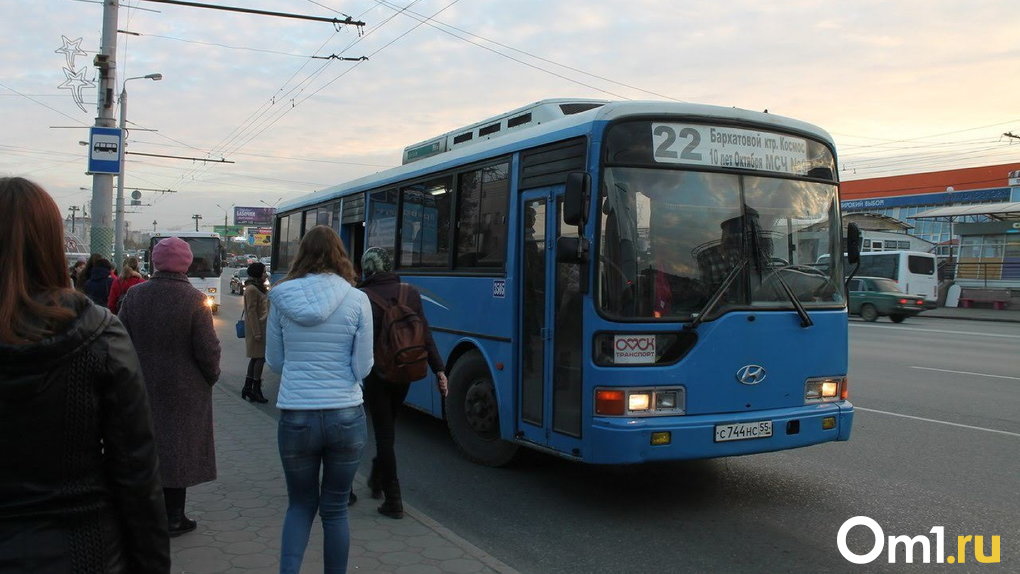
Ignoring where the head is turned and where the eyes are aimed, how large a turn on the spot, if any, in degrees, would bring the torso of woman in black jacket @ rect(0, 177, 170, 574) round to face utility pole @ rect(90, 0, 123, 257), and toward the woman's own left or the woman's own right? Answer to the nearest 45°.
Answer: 0° — they already face it

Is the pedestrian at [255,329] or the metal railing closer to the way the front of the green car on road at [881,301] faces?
the metal railing

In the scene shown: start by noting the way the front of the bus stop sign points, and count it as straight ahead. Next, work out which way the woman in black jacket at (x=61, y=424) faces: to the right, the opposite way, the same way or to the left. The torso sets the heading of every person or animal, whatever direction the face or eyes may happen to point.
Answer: the opposite way

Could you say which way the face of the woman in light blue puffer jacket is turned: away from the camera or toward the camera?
away from the camera

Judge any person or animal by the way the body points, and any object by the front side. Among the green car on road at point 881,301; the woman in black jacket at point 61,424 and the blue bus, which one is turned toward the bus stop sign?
the woman in black jacket

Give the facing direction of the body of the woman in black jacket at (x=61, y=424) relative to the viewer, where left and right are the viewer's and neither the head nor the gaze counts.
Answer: facing away from the viewer

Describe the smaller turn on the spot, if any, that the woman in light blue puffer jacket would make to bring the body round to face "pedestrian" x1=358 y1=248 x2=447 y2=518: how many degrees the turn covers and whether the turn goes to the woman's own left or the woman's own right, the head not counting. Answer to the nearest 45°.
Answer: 0° — they already face them

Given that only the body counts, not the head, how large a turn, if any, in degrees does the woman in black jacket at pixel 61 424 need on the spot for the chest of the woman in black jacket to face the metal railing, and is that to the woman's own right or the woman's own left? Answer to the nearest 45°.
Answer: approximately 45° to the woman's own right

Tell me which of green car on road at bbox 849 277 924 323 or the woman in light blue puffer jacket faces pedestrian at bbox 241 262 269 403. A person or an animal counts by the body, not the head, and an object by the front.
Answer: the woman in light blue puffer jacket

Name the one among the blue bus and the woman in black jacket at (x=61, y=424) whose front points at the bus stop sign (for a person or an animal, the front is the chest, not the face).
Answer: the woman in black jacket

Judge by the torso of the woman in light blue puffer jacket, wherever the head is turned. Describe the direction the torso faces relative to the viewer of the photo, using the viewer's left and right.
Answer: facing away from the viewer

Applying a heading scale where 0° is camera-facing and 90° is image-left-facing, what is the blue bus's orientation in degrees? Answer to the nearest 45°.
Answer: approximately 315°

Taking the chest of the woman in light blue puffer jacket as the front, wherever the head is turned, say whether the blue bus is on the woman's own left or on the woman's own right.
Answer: on the woman's own right

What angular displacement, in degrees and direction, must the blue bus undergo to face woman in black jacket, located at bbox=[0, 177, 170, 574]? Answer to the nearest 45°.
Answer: approximately 90° to its right
